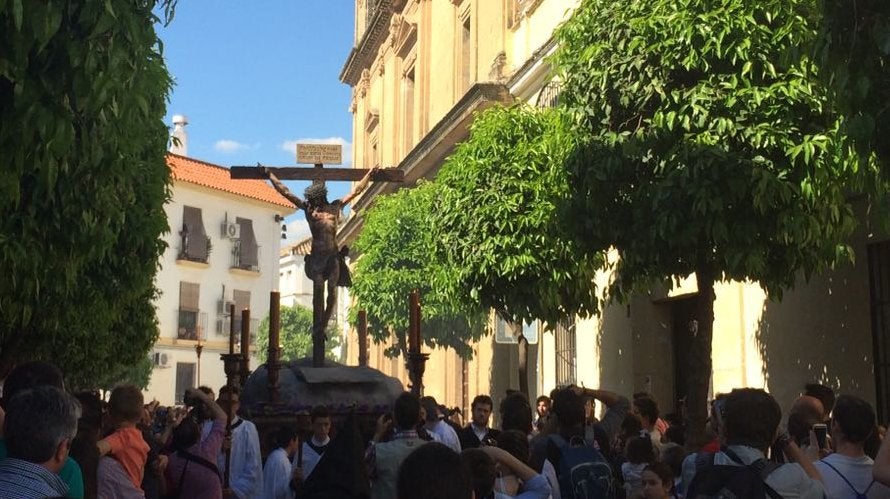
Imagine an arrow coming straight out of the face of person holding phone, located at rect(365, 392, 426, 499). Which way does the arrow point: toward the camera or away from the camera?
away from the camera

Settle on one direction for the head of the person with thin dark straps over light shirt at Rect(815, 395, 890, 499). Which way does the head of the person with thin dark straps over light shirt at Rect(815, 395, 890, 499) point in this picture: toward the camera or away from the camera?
away from the camera

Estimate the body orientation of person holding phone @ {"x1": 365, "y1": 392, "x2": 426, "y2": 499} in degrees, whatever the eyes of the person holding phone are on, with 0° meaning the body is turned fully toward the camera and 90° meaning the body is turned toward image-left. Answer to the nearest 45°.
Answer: approximately 180°

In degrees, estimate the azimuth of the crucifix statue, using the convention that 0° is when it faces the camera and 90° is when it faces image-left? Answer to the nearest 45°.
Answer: approximately 0°

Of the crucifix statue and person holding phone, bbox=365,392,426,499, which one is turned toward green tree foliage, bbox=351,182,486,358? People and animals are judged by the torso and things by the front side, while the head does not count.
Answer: the person holding phone
